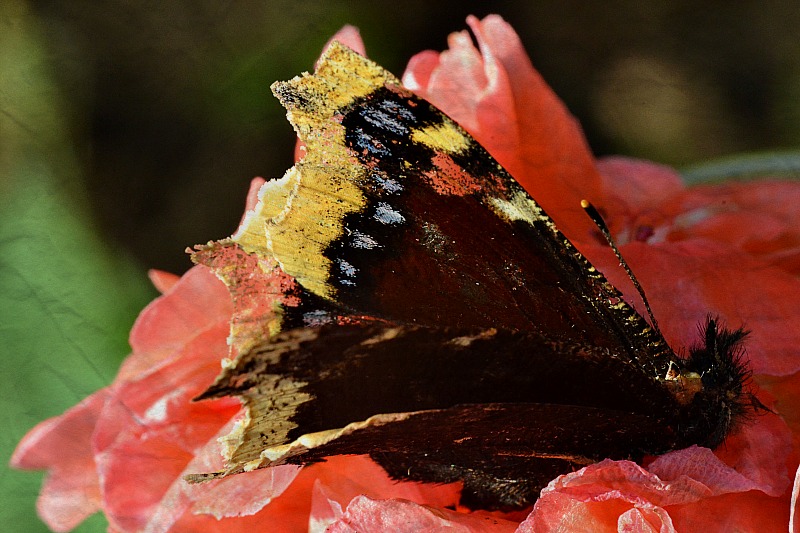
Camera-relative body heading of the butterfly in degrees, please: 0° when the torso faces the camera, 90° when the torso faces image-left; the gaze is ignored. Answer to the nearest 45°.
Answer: approximately 270°
